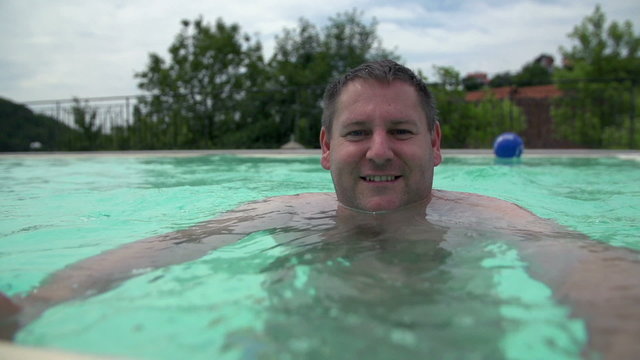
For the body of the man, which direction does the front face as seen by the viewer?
toward the camera

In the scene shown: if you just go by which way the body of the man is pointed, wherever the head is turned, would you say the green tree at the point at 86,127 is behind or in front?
behind

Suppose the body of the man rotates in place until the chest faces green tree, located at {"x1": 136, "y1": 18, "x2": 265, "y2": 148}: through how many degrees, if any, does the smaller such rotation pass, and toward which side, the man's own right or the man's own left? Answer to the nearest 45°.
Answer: approximately 180°

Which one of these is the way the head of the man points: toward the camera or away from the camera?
toward the camera

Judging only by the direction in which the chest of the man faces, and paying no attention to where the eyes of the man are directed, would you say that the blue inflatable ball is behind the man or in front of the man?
behind

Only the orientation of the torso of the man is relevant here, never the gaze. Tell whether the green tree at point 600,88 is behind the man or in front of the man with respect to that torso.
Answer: behind

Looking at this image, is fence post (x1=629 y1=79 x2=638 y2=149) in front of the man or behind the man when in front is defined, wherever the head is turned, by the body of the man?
behind
